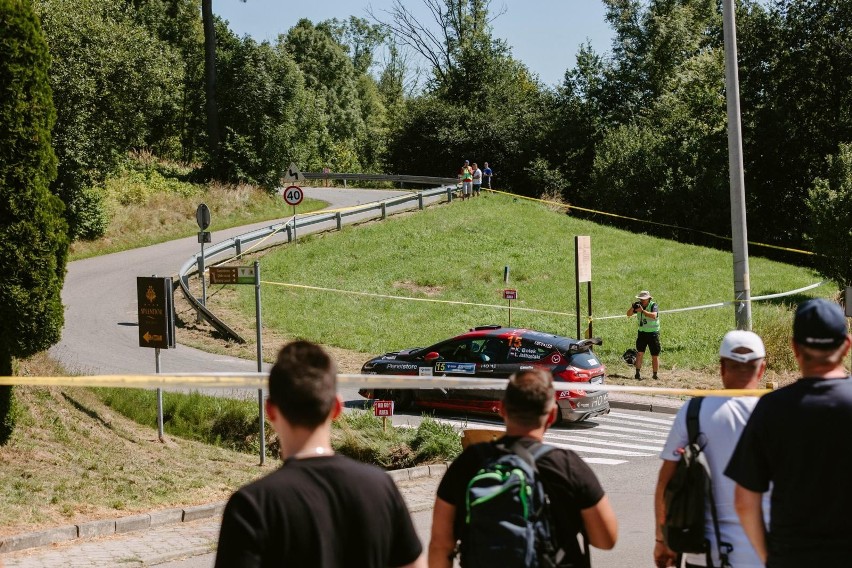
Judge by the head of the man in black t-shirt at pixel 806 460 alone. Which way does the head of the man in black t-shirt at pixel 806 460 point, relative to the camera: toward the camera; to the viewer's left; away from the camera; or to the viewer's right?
away from the camera

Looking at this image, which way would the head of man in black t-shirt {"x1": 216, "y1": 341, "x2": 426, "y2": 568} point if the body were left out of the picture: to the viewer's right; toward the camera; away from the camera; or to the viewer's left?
away from the camera

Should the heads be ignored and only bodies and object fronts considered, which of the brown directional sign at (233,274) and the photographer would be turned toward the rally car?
the photographer

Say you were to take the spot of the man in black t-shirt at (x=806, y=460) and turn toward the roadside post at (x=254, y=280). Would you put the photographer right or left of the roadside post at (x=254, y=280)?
right

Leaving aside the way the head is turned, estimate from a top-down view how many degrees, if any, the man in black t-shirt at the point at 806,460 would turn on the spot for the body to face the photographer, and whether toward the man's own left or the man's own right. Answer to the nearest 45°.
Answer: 0° — they already face them

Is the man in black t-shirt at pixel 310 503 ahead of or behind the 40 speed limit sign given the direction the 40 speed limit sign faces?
ahead

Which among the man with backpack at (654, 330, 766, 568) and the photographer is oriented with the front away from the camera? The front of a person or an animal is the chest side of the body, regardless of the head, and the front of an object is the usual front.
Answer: the man with backpack

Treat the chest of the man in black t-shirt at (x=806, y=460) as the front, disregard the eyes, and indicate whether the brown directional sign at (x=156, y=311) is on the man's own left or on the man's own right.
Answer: on the man's own left

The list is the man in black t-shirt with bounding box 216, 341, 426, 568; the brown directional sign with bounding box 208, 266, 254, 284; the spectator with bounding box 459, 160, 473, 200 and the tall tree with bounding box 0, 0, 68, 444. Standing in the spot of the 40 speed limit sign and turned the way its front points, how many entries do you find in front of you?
3

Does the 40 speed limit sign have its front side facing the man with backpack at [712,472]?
yes

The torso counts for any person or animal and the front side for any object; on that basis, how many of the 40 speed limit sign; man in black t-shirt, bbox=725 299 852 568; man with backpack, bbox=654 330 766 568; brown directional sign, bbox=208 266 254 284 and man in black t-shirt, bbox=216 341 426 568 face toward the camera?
2

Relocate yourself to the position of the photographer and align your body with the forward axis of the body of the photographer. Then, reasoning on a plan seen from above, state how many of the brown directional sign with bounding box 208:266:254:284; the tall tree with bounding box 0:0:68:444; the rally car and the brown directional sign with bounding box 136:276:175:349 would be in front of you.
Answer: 4

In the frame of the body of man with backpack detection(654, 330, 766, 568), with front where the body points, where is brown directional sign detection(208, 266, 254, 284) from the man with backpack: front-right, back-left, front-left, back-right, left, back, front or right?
front-left

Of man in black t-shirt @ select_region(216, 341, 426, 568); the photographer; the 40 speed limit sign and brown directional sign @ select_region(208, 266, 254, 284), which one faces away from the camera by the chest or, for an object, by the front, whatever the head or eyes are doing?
the man in black t-shirt
